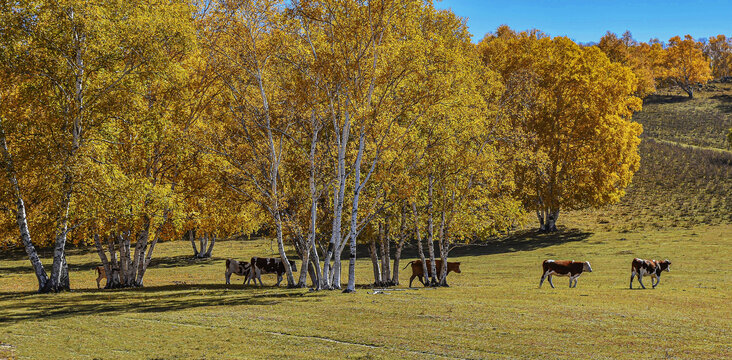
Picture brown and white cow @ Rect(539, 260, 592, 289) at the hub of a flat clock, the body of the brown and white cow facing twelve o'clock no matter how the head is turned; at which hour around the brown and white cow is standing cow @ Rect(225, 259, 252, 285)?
The standing cow is roughly at 6 o'clock from the brown and white cow.

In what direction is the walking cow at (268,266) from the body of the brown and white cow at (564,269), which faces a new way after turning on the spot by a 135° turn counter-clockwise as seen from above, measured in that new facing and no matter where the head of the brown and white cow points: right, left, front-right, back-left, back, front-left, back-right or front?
front-left

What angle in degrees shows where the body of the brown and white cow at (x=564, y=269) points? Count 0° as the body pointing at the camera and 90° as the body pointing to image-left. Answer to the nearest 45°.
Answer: approximately 270°

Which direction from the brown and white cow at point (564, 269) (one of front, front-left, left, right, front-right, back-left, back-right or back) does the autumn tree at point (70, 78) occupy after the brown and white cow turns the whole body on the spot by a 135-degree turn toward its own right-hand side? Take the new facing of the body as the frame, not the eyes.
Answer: front

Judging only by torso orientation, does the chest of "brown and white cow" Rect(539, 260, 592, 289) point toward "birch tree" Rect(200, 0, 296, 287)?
no
